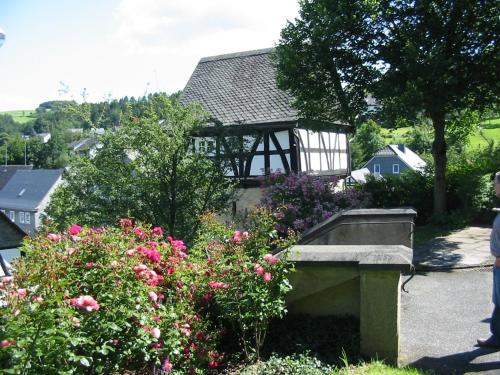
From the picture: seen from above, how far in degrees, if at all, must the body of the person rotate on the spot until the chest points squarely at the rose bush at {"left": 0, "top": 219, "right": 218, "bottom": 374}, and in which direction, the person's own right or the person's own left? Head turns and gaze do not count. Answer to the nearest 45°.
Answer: approximately 45° to the person's own left

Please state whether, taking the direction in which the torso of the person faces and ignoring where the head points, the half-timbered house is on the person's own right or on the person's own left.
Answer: on the person's own right

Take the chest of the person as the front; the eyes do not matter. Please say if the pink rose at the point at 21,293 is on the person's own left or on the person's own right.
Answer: on the person's own left

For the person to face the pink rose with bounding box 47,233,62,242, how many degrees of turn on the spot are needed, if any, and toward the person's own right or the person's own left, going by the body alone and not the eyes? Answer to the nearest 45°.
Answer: approximately 45° to the person's own left

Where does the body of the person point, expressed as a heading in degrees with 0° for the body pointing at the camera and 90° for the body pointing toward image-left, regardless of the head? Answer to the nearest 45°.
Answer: approximately 90°
